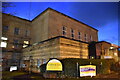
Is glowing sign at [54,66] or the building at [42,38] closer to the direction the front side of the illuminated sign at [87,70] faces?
the glowing sign

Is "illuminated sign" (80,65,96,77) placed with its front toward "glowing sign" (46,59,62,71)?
no

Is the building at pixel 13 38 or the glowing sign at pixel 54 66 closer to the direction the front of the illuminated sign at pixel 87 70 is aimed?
the glowing sign

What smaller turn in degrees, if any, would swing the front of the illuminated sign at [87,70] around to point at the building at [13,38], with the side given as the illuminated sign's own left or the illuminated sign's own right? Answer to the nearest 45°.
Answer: approximately 135° to the illuminated sign's own right

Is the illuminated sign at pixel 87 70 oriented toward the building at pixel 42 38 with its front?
no

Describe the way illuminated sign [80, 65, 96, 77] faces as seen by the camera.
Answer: facing the viewer

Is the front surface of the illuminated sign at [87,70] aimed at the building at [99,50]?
no

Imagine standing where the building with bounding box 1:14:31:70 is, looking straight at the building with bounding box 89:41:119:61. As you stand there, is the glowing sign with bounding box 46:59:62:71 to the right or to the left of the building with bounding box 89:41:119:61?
right

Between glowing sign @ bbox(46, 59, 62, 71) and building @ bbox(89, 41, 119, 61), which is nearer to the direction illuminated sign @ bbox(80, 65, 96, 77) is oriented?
the glowing sign
